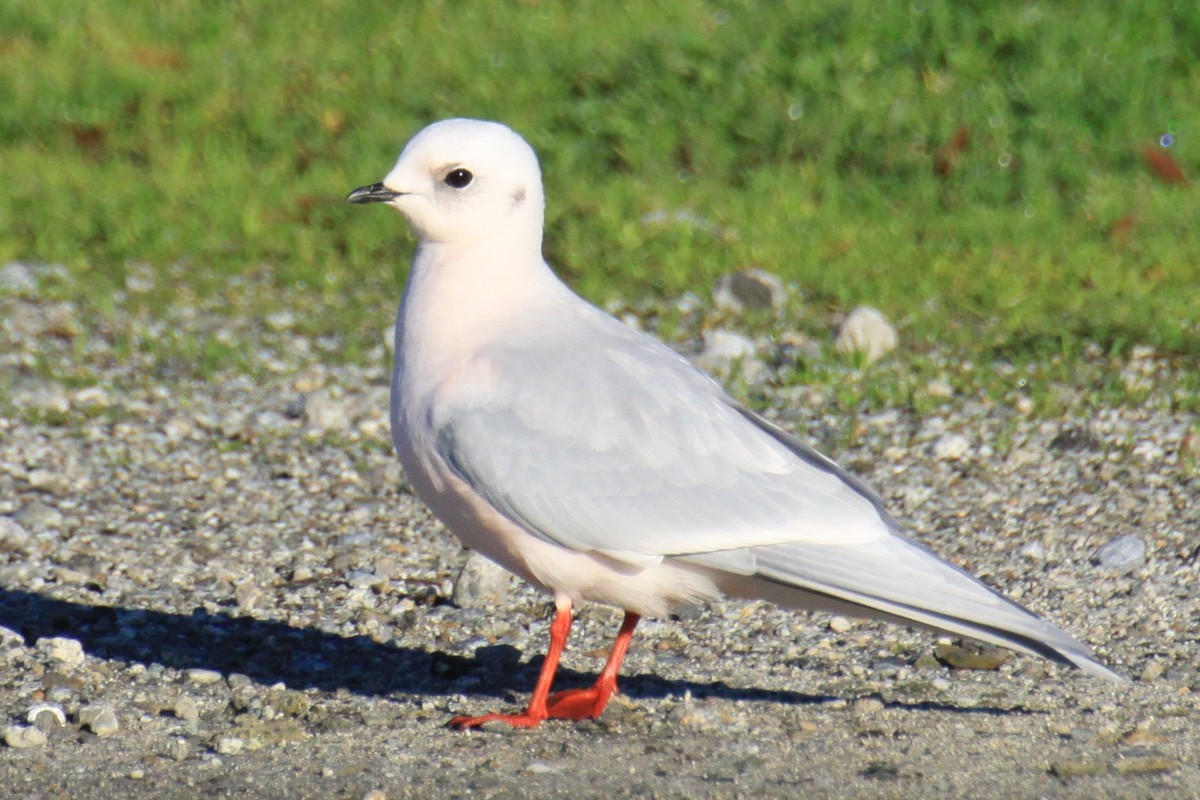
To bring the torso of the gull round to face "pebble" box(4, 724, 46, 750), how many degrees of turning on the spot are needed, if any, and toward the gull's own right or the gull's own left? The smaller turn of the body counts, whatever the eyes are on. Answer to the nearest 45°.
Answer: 0° — it already faces it

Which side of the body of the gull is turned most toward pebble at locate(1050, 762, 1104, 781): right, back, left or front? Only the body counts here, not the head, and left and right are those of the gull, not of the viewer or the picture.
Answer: back

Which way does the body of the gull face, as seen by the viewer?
to the viewer's left

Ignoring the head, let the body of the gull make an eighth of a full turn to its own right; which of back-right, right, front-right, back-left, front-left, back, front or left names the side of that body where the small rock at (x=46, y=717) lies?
front-left

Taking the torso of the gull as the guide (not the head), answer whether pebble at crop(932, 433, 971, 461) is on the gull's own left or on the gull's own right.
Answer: on the gull's own right

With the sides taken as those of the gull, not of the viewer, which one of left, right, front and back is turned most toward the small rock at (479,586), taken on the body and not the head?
right

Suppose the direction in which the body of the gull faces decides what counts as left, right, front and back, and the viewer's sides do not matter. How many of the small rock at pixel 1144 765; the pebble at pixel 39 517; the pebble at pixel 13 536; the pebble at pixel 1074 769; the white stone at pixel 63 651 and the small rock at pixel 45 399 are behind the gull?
2

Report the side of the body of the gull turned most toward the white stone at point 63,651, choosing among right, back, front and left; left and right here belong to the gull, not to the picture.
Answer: front

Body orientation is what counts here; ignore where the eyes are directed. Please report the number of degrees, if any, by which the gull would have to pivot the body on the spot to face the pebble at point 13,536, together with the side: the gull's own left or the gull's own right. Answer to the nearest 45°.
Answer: approximately 45° to the gull's own right

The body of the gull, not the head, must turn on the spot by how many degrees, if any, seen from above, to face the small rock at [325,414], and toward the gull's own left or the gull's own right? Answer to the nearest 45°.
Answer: approximately 45° to the gull's own right

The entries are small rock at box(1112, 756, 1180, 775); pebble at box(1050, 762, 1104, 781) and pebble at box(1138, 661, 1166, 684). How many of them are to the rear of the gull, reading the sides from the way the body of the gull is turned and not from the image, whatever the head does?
3
